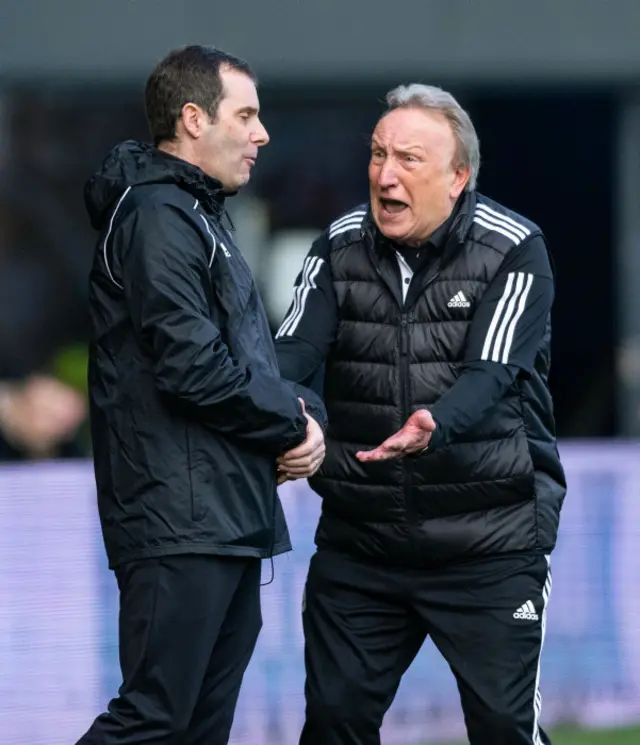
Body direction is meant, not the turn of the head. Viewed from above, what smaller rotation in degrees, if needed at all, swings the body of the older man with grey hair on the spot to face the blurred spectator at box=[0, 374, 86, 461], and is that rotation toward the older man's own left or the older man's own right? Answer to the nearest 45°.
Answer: approximately 90° to the older man's own right

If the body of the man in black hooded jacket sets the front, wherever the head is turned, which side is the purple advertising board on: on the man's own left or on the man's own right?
on the man's own left

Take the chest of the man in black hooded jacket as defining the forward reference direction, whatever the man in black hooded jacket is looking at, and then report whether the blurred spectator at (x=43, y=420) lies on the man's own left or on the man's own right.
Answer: on the man's own left

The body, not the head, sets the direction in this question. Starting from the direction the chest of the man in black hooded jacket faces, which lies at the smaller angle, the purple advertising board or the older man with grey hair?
the older man with grey hair

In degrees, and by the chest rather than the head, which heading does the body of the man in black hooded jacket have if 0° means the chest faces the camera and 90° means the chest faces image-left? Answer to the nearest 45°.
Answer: approximately 270°

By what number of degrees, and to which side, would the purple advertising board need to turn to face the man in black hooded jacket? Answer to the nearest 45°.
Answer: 0° — it already faces them

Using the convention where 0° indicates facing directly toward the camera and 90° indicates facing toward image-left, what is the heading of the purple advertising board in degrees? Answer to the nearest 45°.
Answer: approximately 0°

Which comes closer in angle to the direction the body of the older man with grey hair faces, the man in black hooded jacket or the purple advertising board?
the man in black hooded jacket

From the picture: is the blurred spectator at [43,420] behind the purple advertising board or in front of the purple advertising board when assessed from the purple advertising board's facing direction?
behind

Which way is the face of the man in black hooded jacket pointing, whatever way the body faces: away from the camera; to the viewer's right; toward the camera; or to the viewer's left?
to the viewer's right
